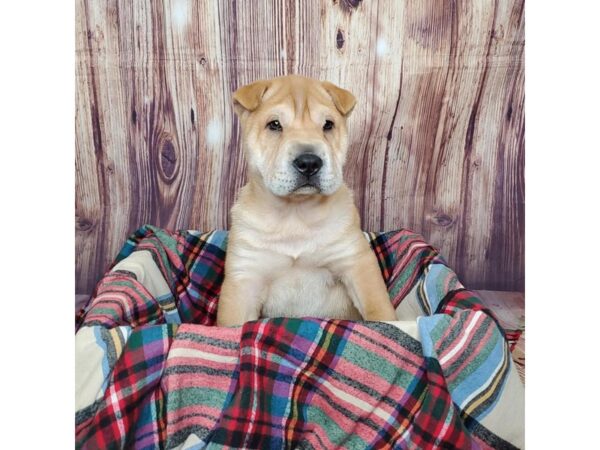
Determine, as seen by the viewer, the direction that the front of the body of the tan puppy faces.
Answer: toward the camera
